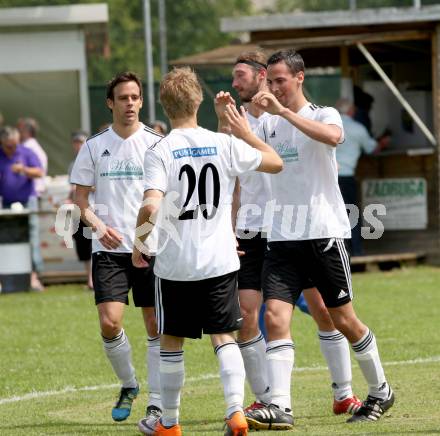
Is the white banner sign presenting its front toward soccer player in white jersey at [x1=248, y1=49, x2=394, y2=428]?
yes

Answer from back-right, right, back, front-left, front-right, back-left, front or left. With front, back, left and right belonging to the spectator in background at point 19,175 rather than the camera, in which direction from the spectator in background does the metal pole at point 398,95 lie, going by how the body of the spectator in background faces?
left

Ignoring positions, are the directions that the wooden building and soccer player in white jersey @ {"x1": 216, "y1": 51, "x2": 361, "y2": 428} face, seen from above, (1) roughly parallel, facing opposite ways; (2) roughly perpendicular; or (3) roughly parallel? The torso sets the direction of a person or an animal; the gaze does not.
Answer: roughly parallel

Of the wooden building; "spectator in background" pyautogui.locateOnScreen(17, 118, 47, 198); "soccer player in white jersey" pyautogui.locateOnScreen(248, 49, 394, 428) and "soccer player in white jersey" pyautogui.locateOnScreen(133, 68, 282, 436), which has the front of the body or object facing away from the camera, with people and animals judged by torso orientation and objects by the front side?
"soccer player in white jersey" pyautogui.locateOnScreen(133, 68, 282, 436)

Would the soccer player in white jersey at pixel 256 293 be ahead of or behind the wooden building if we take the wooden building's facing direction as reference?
ahead

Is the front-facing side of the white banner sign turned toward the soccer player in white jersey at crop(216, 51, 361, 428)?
yes

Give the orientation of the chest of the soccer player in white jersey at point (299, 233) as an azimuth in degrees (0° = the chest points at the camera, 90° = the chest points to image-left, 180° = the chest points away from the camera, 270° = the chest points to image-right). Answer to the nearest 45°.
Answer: approximately 45°

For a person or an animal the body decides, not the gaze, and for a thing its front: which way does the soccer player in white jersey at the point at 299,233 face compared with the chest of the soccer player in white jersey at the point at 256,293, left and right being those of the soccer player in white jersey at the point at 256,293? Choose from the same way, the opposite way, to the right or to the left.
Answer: the same way

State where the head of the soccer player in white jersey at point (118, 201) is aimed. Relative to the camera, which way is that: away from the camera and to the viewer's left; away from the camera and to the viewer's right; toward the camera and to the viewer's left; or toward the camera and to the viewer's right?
toward the camera and to the viewer's right

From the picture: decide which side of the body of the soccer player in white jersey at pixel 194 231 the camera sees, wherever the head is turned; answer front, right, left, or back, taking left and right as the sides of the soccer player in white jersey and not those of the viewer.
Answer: back

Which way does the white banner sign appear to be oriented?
toward the camera

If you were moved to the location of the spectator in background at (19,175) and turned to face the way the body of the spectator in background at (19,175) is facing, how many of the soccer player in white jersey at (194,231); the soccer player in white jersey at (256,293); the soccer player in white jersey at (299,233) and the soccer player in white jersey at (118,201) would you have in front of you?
4
